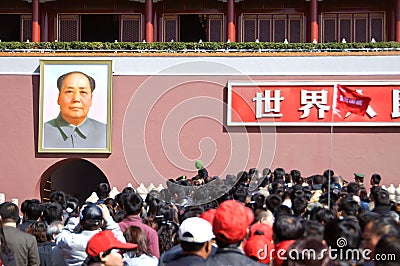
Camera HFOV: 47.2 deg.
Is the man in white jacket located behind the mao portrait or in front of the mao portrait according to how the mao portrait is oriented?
in front

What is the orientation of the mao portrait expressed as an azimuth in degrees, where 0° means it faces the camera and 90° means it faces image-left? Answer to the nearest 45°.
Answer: approximately 0°

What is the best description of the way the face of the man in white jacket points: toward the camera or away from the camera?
away from the camera

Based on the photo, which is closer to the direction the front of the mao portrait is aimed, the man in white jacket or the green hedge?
the man in white jacket
